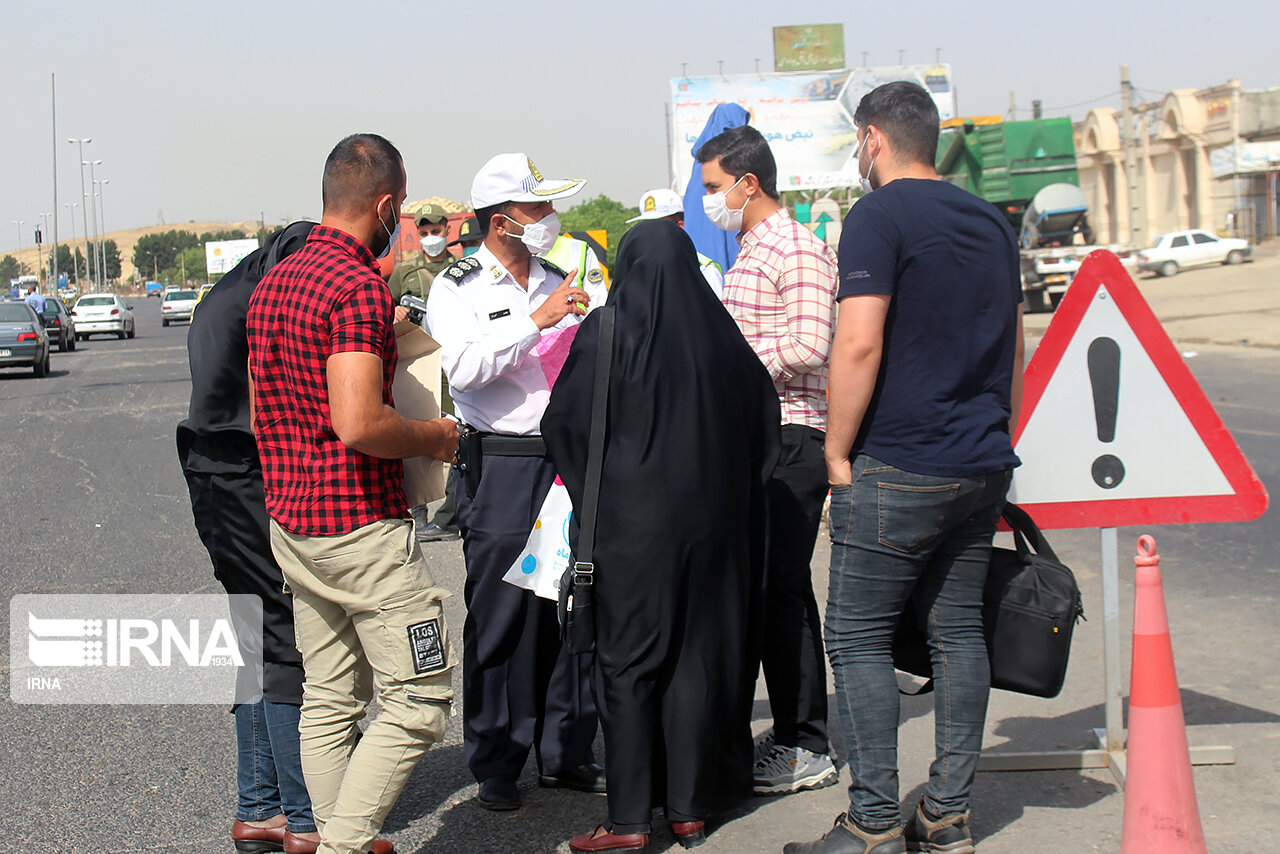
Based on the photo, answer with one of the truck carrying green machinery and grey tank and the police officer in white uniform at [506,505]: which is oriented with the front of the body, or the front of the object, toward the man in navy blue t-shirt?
the police officer in white uniform

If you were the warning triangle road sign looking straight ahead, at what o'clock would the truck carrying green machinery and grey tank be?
The truck carrying green machinery and grey tank is roughly at 6 o'clock from the warning triangle road sign.

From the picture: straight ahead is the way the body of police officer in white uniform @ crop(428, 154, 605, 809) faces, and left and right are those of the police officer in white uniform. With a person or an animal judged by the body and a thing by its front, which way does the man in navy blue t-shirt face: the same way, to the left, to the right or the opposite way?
the opposite way

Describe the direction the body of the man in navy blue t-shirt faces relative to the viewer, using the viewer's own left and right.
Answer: facing away from the viewer and to the left of the viewer

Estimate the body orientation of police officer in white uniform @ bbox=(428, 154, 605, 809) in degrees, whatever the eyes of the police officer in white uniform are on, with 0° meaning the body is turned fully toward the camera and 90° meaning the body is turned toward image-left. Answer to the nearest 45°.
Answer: approximately 315°

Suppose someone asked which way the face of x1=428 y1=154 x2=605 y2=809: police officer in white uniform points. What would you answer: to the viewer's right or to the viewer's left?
to the viewer's right

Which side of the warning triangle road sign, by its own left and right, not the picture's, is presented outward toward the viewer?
front

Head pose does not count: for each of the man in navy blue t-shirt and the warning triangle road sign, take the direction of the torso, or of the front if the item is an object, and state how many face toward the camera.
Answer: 1

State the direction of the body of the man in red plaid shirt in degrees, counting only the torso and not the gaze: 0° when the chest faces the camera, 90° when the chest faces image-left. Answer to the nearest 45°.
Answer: approximately 225°

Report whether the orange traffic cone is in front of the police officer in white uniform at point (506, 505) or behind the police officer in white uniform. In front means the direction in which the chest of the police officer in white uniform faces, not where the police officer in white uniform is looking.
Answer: in front
